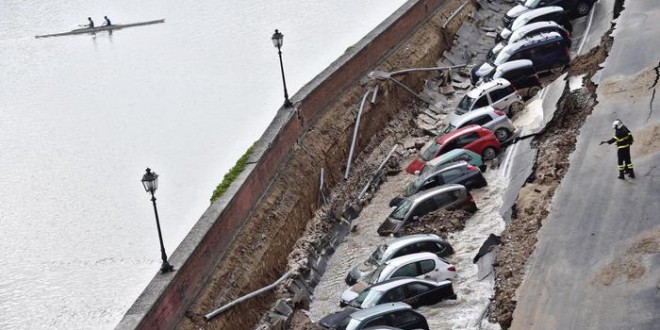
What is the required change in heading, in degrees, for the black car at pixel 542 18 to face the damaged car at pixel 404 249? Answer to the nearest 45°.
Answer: approximately 45° to its left

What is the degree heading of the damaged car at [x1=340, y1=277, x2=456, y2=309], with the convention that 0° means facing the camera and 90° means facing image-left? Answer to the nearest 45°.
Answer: approximately 45°

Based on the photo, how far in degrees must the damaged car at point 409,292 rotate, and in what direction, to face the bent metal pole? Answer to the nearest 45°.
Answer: approximately 135° to its right

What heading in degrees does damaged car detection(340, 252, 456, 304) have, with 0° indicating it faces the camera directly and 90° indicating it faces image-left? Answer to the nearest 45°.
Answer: approximately 45°

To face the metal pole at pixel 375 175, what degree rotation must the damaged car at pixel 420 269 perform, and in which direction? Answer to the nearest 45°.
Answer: approximately 135° to its right
